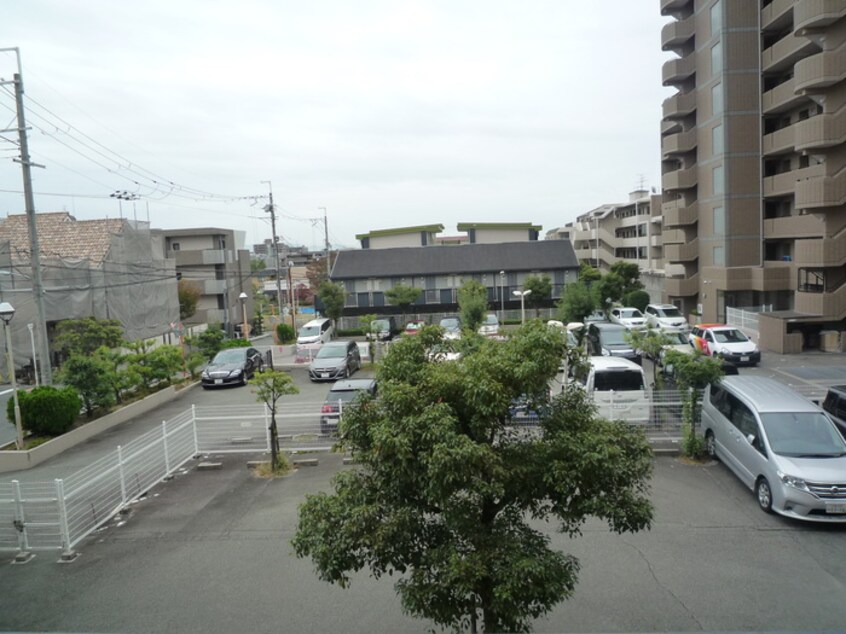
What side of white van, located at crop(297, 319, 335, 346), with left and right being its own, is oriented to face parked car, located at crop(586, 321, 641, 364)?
left

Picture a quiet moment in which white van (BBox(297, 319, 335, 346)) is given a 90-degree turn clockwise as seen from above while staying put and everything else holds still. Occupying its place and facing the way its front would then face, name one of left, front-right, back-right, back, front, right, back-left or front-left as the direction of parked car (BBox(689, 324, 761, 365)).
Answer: back

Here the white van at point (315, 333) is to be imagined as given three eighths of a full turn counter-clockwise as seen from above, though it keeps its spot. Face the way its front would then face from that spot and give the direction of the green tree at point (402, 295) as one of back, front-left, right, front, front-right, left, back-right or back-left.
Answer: front-left

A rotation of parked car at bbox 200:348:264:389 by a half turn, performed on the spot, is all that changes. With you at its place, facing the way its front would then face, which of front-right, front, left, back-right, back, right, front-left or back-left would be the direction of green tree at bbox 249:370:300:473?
back-right

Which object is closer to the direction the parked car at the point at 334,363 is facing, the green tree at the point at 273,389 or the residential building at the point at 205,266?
the green tree

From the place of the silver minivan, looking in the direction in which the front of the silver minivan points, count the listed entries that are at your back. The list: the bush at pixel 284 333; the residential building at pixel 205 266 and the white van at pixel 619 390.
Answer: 3

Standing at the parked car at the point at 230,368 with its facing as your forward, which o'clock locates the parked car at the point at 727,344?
the parked car at the point at 727,344 is roughly at 8 o'clock from the parked car at the point at 230,368.

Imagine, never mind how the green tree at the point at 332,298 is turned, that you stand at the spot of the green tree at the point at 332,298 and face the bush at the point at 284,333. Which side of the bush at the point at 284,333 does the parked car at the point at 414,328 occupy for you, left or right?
left

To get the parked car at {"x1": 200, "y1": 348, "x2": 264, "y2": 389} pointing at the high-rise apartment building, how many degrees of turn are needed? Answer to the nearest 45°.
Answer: approximately 135° to its left

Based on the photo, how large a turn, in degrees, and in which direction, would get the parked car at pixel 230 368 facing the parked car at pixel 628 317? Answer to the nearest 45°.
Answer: approximately 135° to its left

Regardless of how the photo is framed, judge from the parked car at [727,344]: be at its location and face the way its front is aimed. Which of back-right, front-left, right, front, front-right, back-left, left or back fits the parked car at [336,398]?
right

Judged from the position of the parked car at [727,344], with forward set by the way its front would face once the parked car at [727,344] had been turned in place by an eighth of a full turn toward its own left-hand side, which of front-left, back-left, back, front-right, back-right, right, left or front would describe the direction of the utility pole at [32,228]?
back-right

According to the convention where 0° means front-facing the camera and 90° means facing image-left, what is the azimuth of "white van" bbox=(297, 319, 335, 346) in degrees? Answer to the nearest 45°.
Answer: approximately 45°

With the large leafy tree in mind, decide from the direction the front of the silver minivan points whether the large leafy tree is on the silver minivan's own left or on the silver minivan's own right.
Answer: on the silver minivan's own right
